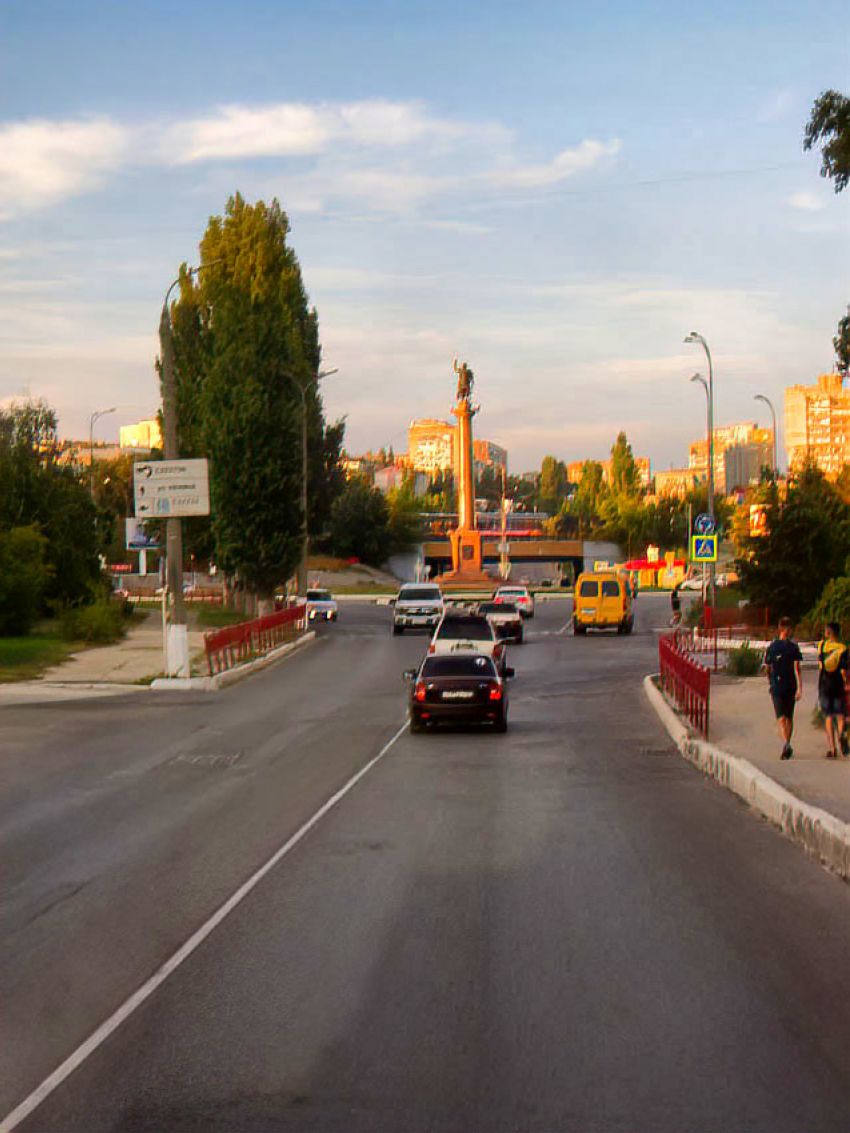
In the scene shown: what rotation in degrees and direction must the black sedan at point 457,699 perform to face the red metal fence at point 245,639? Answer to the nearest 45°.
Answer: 0° — it already faces it

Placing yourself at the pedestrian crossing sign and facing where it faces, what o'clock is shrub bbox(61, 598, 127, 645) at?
The shrub is roughly at 3 o'clock from the pedestrian crossing sign.

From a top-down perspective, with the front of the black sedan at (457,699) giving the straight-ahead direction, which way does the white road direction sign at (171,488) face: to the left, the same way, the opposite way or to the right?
the opposite way

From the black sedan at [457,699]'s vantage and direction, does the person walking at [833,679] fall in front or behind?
behind

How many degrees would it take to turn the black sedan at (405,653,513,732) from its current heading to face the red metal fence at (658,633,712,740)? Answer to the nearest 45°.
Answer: approximately 90° to its right

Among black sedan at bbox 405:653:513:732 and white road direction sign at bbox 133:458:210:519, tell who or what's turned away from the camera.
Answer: the black sedan

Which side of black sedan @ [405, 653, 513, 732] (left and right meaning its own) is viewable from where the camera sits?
back

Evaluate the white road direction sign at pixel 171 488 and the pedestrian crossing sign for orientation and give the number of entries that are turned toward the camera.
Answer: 2

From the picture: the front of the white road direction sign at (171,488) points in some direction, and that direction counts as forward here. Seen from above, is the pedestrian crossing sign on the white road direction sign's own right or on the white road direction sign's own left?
on the white road direction sign's own left

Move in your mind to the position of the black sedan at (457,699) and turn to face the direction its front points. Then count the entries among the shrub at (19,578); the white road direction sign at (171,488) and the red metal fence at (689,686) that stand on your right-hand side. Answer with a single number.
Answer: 1

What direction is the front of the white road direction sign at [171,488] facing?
toward the camera

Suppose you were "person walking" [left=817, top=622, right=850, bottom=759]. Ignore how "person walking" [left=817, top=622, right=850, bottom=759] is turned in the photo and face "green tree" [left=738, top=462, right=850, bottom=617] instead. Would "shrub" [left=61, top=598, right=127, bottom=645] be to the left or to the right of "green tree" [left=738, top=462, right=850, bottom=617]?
left

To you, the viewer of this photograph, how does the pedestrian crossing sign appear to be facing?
facing the viewer

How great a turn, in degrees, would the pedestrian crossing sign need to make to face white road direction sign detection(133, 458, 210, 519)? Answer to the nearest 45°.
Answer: approximately 45° to its right

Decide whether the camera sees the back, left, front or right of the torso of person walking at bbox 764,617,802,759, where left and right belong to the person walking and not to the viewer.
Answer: back
